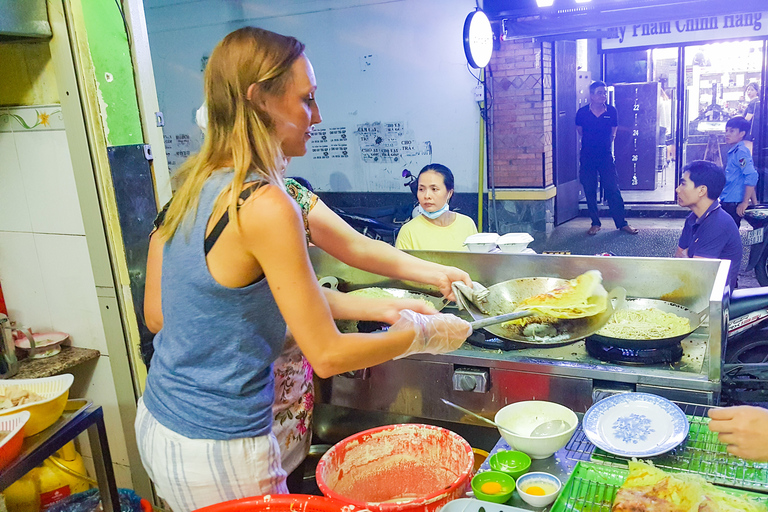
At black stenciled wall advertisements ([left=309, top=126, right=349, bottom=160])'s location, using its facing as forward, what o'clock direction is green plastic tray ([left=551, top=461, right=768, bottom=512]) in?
The green plastic tray is roughly at 12 o'clock from the black stenciled wall advertisements.

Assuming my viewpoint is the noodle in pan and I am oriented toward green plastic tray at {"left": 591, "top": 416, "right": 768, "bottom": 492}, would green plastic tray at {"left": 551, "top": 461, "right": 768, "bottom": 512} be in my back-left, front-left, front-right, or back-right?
front-right

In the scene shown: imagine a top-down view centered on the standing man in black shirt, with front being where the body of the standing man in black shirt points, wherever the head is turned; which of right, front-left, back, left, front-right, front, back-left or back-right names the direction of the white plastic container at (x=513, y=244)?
front

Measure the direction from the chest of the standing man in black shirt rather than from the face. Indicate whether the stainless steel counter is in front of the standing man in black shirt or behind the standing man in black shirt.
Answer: in front

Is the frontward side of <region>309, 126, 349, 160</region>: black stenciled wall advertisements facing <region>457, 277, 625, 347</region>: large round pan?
yes

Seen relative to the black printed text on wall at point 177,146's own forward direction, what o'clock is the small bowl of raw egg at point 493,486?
The small bowl of raw egg is roughly at 12 o'clock from the black printed text on wall.

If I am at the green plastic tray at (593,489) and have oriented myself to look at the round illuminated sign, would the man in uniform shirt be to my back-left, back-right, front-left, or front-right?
front-right

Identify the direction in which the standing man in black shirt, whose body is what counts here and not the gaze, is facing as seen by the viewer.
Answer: toward the camera

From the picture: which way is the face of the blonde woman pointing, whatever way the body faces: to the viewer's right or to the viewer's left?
to the viewer's right

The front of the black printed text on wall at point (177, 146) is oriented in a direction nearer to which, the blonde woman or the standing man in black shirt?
the blonde woman

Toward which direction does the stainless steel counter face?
toward the camera

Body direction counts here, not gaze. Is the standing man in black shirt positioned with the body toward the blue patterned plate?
yes

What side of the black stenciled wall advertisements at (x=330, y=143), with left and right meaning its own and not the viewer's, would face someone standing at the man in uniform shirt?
left

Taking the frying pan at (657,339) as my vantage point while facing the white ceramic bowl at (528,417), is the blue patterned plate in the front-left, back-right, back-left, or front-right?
front-left
